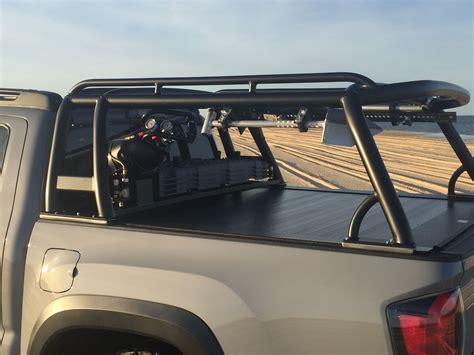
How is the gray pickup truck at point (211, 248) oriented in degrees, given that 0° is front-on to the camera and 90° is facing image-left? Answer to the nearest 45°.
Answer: approximately 135°
